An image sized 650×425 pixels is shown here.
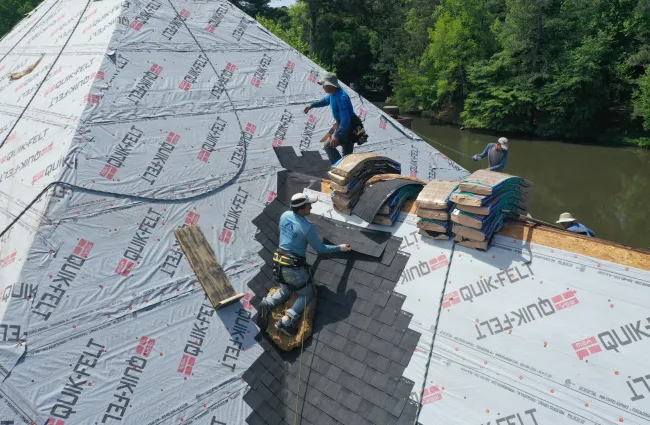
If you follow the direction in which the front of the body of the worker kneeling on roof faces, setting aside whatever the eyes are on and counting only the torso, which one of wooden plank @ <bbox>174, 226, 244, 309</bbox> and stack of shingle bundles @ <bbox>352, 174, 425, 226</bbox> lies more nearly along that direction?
the stack of shingle bundles

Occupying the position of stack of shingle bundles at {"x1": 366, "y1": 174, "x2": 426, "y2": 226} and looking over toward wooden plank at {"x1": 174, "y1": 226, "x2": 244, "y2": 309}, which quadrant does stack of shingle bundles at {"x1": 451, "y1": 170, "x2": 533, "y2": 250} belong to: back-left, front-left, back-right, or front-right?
back-left

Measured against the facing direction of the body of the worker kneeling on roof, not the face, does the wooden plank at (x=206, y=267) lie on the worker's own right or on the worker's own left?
on the worker's own left

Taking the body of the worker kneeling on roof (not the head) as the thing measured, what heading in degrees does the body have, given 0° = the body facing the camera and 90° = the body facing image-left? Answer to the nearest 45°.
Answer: approximately 225°

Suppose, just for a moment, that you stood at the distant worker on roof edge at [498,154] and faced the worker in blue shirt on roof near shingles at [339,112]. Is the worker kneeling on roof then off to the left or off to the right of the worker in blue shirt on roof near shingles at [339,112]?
left

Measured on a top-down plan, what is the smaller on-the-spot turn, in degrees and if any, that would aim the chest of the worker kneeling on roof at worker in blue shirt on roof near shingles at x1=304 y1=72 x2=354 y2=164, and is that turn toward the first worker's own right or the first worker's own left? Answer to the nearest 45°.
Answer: approximately 45° to the first worker's own left

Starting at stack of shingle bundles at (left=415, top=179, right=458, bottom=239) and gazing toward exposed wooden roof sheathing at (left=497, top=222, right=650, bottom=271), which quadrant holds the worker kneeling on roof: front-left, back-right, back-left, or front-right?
back-right
